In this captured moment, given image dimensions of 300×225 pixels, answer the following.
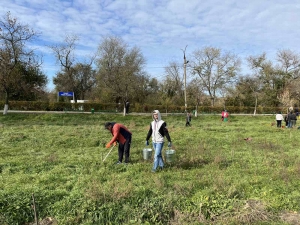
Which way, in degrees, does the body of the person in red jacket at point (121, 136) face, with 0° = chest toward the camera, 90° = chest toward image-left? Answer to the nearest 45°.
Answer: approximately 90°

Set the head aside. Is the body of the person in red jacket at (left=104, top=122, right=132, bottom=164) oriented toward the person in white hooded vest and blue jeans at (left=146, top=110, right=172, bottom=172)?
no
